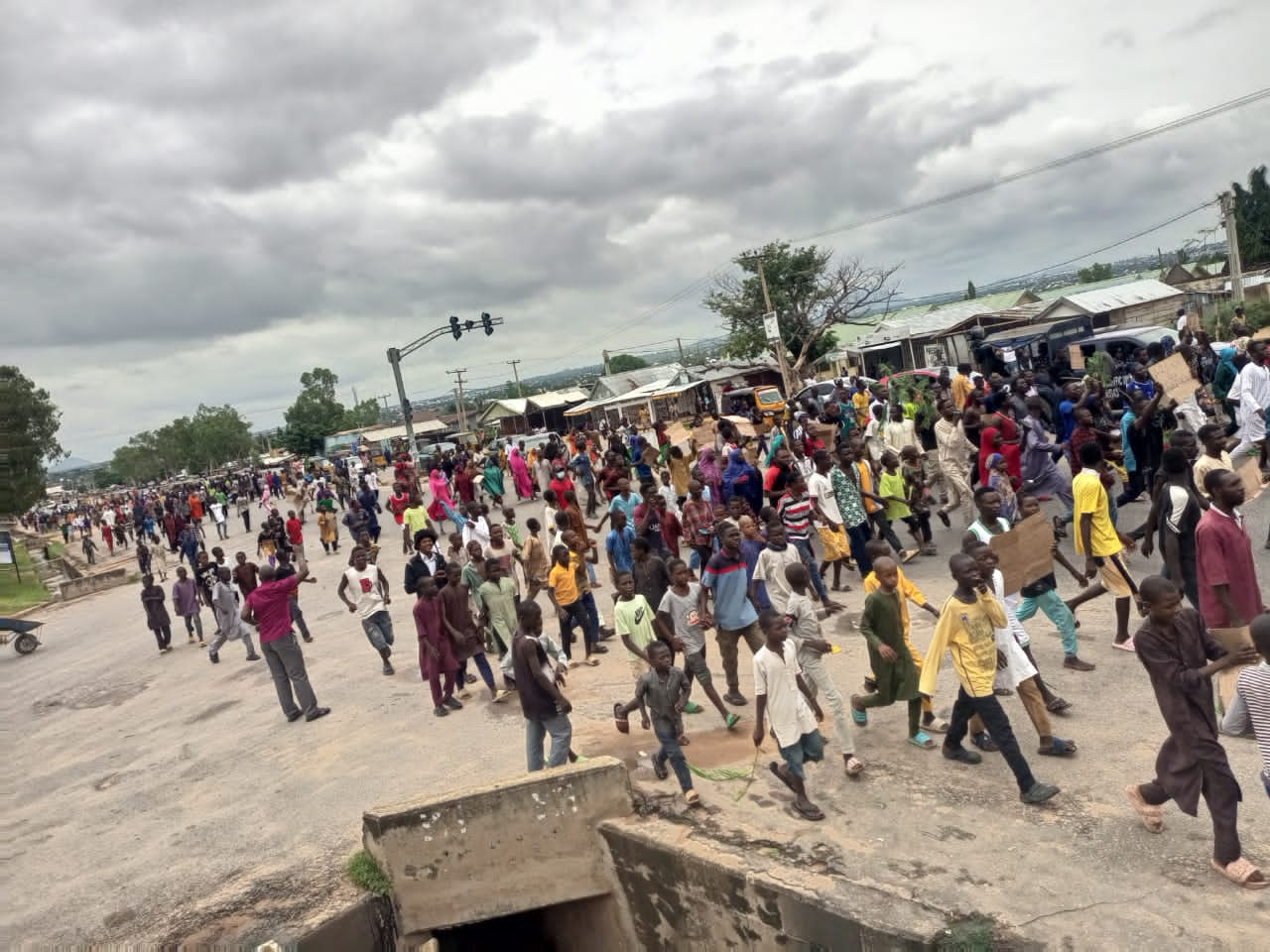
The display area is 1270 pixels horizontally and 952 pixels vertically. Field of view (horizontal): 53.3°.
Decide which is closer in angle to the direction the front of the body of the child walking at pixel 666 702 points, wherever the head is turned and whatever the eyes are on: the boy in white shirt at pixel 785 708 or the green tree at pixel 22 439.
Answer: the boy in white shirt

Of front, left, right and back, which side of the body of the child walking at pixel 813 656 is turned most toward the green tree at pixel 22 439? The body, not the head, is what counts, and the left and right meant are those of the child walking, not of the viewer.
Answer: back

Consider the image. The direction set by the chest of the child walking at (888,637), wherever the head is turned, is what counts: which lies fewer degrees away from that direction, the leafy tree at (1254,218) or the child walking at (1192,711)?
the child walking

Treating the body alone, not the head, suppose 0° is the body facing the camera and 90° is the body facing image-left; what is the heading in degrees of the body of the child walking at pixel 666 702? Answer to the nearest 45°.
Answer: approximately 315°

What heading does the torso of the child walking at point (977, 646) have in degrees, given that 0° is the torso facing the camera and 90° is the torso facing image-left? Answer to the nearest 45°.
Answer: approximately 315°

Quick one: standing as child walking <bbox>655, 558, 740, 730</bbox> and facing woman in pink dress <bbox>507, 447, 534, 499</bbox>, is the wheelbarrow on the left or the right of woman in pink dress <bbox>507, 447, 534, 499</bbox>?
left
